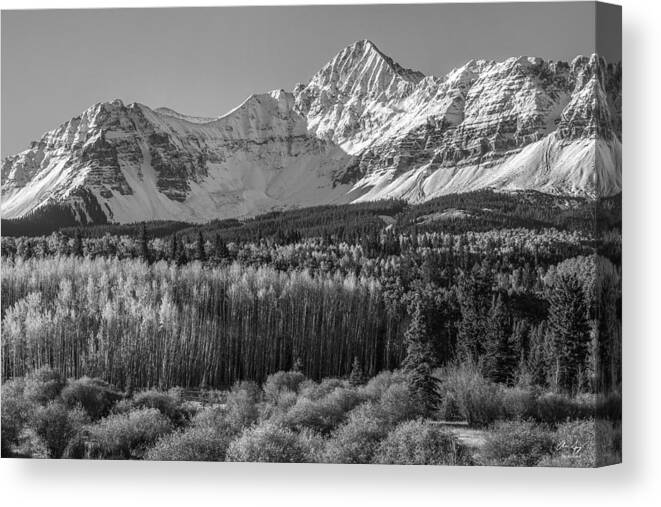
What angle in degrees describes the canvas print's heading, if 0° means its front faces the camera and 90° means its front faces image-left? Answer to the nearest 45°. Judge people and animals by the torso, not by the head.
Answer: approximately 45°
